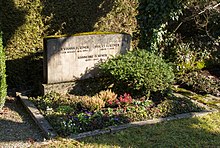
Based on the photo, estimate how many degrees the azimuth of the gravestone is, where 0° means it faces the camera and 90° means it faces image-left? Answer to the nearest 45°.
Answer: approximately 315°

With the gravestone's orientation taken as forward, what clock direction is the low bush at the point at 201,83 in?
The low bush is roughly at 10 o'clock from the gravestone.

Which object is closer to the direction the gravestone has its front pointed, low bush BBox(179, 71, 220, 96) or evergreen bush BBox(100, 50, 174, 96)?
the evergreen bush
